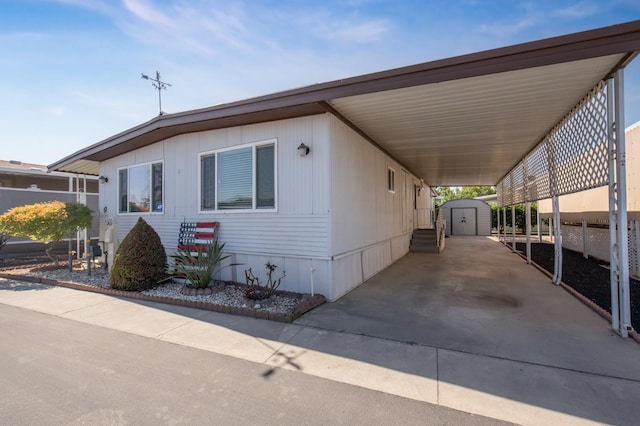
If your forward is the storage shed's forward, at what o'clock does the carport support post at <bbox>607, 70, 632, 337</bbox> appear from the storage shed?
The carport support post is roughly at 12 o'clock from the storage shed.

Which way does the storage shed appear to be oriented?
toward the camera

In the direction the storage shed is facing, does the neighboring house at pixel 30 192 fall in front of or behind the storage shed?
in front

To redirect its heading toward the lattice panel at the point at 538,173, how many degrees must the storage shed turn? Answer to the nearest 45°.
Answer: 0° — it already faces it

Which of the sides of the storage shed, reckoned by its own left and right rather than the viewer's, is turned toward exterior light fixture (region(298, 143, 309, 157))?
front

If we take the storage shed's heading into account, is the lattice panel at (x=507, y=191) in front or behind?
in front

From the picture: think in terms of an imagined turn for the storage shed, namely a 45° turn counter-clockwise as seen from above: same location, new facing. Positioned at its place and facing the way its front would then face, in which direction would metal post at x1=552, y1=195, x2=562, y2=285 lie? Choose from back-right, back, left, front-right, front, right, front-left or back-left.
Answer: front-right

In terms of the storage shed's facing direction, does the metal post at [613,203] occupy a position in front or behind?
in front

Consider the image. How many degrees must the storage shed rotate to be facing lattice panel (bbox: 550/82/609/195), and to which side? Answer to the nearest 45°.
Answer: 0° — it already faces it

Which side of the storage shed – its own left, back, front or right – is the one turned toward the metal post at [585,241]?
front
